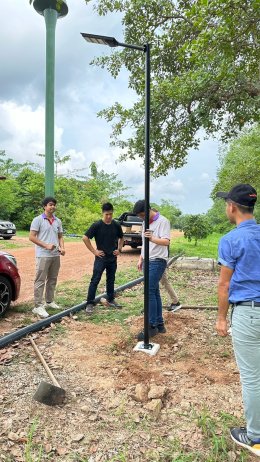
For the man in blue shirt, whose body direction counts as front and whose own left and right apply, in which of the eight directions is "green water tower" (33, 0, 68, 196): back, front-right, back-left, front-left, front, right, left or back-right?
front

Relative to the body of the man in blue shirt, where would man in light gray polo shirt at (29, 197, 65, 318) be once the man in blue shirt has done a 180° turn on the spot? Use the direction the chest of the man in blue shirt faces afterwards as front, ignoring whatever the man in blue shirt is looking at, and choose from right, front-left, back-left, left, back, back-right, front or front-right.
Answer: back

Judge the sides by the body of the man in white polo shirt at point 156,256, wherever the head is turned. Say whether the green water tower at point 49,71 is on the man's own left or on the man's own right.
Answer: on the man's own right

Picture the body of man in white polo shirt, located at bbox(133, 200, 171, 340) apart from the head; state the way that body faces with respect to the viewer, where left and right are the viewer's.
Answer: facing the viewer and to the left of the viewer

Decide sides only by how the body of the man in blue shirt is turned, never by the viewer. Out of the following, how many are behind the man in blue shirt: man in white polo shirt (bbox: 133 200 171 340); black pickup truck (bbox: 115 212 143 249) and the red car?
0

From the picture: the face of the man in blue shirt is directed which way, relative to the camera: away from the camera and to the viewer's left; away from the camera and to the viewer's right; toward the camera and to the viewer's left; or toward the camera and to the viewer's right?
away from the camera and to the viewer's left

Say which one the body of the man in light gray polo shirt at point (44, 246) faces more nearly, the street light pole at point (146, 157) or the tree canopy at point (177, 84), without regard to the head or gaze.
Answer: the street light pole

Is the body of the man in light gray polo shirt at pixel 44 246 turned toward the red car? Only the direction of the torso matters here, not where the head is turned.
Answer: no

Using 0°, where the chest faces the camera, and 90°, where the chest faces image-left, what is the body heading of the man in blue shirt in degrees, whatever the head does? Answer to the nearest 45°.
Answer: approximately 135°

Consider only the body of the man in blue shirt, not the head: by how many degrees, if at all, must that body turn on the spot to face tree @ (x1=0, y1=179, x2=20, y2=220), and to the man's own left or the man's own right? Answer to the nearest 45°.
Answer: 0° — they already face it

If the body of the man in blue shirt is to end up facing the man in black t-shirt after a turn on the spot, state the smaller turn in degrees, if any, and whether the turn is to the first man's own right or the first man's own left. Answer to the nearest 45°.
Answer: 0° — they already face them

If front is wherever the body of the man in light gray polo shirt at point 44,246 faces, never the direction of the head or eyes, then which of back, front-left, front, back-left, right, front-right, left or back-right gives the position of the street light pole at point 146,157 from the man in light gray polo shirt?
front

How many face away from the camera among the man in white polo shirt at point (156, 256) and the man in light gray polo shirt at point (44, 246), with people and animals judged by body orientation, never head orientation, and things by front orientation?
0

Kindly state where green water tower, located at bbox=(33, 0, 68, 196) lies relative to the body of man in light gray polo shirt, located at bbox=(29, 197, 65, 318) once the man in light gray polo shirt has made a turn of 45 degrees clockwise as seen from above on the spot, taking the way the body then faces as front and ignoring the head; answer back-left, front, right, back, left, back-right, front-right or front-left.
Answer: back

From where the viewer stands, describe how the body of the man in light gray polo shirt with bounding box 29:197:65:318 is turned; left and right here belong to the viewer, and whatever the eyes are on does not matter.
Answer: facing the viewer and to the right of the viewer

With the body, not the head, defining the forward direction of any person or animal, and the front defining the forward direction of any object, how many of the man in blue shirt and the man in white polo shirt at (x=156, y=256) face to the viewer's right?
0

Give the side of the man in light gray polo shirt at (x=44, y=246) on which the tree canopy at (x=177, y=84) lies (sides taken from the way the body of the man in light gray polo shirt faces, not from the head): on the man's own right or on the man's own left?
on the man's own left
